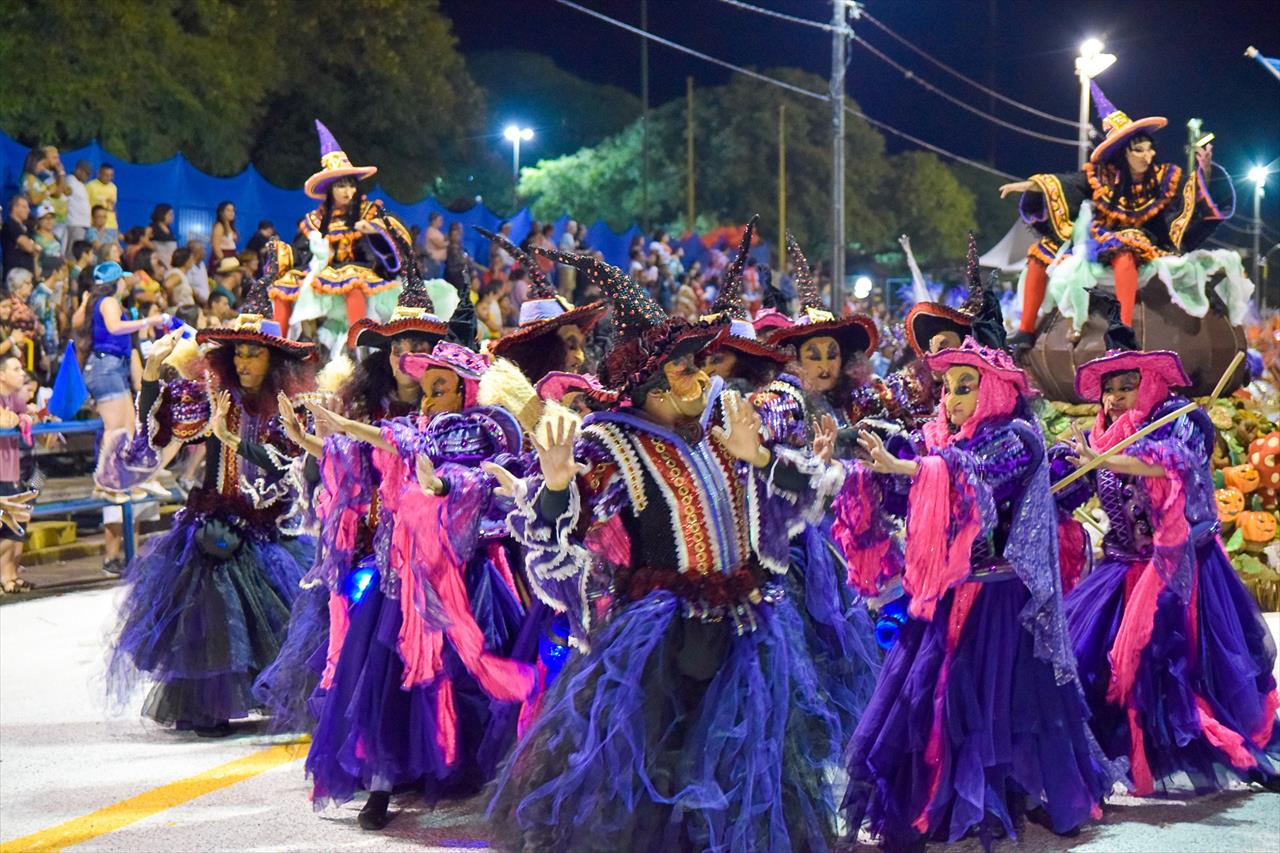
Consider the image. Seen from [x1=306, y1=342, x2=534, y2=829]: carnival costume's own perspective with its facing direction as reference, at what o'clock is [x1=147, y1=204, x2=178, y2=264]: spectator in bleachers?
The spectator in bleachers is roughly at 4 o'clock from the carnival costume.

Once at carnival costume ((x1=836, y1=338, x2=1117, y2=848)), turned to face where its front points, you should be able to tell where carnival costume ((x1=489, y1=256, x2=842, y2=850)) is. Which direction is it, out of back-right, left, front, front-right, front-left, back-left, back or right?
front

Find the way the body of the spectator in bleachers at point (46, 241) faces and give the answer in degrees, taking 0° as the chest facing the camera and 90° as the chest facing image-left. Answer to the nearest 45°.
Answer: approximately 315°

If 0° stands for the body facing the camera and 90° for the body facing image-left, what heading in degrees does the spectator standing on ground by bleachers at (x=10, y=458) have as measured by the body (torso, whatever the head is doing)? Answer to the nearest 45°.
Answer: approximately 270°

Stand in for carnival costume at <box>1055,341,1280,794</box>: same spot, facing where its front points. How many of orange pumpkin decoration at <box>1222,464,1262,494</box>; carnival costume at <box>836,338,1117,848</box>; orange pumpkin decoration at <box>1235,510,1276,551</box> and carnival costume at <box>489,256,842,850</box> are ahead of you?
2

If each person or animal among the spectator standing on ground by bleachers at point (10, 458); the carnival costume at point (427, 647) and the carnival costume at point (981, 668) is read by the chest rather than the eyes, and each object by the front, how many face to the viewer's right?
1

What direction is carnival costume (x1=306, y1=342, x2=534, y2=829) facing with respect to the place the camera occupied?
facing the viewer and to the left of the viewer

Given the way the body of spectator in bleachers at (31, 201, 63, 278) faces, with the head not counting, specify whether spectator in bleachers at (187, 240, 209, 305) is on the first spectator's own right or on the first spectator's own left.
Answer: on the first spectator's own left

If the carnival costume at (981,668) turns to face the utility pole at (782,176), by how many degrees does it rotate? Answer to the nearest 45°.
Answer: approximately 135° to its right

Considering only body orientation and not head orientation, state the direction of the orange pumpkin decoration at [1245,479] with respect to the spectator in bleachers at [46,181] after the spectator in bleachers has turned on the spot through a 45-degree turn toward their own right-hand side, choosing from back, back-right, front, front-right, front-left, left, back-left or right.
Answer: front-left
